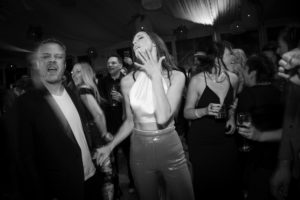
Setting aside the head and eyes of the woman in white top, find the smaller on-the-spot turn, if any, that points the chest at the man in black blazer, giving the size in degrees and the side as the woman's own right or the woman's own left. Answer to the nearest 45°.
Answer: approximately 90° to the woman's own right

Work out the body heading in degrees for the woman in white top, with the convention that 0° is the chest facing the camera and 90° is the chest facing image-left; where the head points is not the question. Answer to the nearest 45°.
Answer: approximately 0°

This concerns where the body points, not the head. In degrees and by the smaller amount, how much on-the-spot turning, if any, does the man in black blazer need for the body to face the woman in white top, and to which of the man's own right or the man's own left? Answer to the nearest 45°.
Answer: approximately 45° to the man's own left

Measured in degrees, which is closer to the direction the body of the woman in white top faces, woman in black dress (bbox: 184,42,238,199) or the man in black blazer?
the man in black blazer

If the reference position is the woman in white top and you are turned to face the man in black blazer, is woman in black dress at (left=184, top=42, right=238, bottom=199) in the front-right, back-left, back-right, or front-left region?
back-right

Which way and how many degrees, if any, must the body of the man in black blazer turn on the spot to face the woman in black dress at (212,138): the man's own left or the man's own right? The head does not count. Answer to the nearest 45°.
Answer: approximately 45° to the man's own left

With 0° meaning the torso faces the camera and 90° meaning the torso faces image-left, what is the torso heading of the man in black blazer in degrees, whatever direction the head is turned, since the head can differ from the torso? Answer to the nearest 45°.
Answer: approximately 315°
